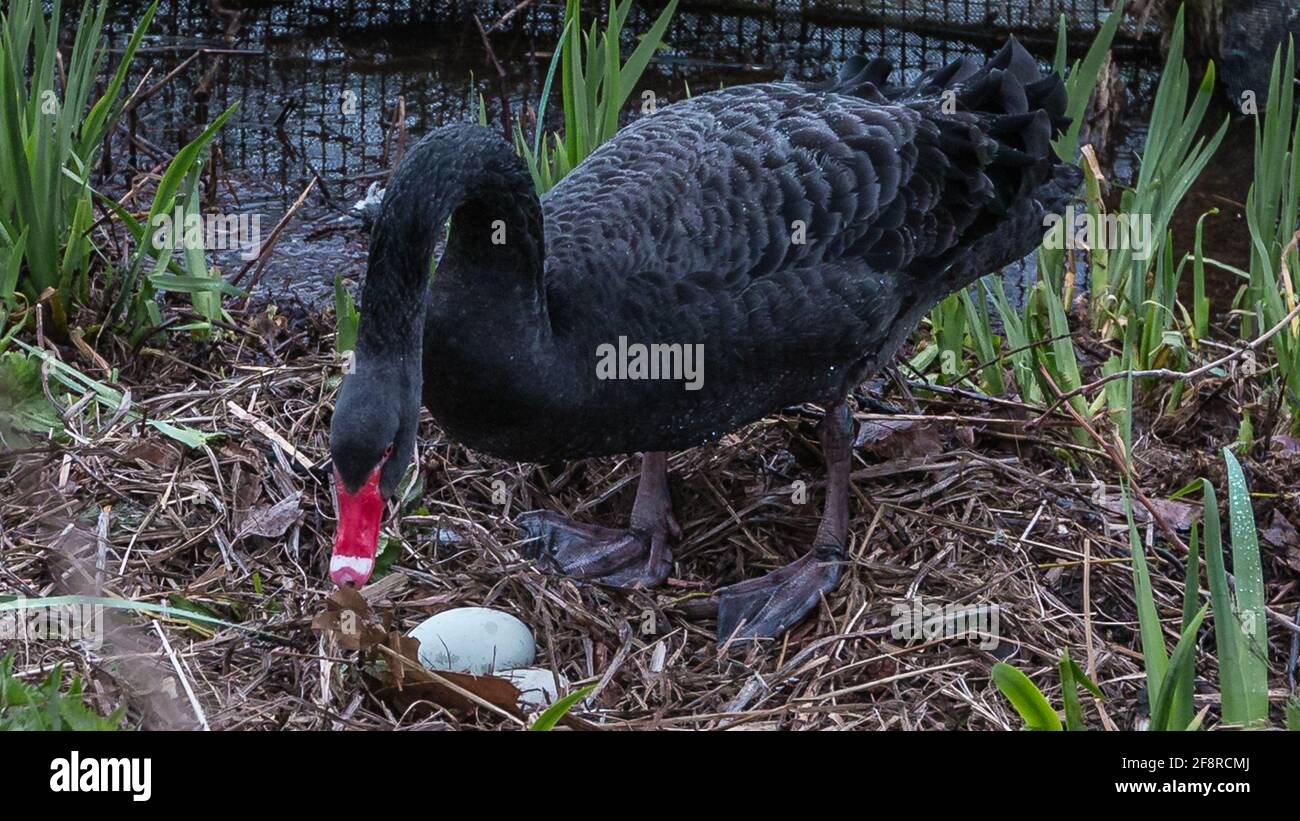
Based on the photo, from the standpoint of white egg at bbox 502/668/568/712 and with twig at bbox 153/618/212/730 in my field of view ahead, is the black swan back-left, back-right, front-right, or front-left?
back-right

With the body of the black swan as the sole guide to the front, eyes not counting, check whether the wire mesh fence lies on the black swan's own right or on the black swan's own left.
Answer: on the black swan's own right

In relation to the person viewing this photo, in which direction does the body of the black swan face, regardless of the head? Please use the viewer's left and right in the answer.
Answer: facing the viewer and to the left of the viewer

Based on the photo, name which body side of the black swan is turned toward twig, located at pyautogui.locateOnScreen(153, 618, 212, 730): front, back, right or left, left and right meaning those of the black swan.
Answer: front

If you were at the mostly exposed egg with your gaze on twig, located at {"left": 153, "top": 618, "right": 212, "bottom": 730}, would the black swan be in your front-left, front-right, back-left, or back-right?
back-right
